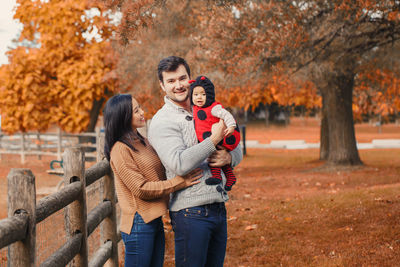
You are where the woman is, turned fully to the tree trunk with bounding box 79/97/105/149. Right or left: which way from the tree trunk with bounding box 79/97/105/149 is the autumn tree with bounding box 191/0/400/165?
right

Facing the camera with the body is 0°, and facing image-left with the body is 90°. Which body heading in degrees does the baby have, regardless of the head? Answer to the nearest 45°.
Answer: approximately 45°

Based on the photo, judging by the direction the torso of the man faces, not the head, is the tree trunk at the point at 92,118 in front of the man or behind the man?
behind

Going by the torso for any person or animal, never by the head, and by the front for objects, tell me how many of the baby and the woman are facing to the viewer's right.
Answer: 1

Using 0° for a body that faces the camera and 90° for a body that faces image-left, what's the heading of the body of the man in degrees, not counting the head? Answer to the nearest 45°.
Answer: approximately 315°

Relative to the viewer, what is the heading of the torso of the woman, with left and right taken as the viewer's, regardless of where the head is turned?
facing to the right of the viewer
